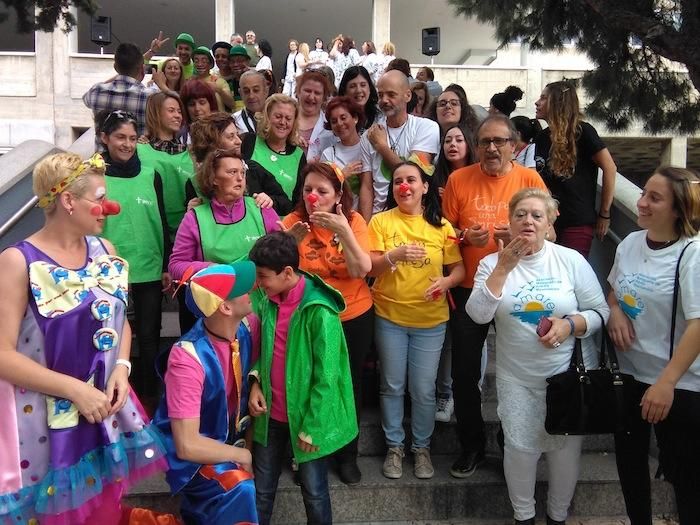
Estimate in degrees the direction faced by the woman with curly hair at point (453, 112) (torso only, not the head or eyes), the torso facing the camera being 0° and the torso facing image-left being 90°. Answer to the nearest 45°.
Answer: approximately 0°

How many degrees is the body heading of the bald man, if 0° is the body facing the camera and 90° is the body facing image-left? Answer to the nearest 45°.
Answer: approximately 45°

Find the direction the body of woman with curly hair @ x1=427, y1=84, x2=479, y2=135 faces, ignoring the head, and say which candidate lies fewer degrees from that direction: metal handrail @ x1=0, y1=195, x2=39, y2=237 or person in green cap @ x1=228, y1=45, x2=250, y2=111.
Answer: the metal handrail

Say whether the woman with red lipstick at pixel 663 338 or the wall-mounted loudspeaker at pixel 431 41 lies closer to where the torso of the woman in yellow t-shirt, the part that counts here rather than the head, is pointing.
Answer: the woman with red lipstick

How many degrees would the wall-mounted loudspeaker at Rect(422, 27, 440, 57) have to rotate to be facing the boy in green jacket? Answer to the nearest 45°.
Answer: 0° — it already faces them

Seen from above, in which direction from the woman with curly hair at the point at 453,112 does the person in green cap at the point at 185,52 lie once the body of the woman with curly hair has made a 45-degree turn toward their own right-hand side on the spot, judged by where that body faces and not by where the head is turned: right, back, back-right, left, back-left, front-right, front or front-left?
right

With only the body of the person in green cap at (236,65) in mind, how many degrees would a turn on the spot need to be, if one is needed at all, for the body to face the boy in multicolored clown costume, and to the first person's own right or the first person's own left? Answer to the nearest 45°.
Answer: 0° — they already face them

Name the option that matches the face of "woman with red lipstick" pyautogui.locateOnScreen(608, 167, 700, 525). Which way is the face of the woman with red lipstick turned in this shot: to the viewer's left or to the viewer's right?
to the viewer's left

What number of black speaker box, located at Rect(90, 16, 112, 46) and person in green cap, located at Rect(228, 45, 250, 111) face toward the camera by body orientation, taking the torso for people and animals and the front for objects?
2
